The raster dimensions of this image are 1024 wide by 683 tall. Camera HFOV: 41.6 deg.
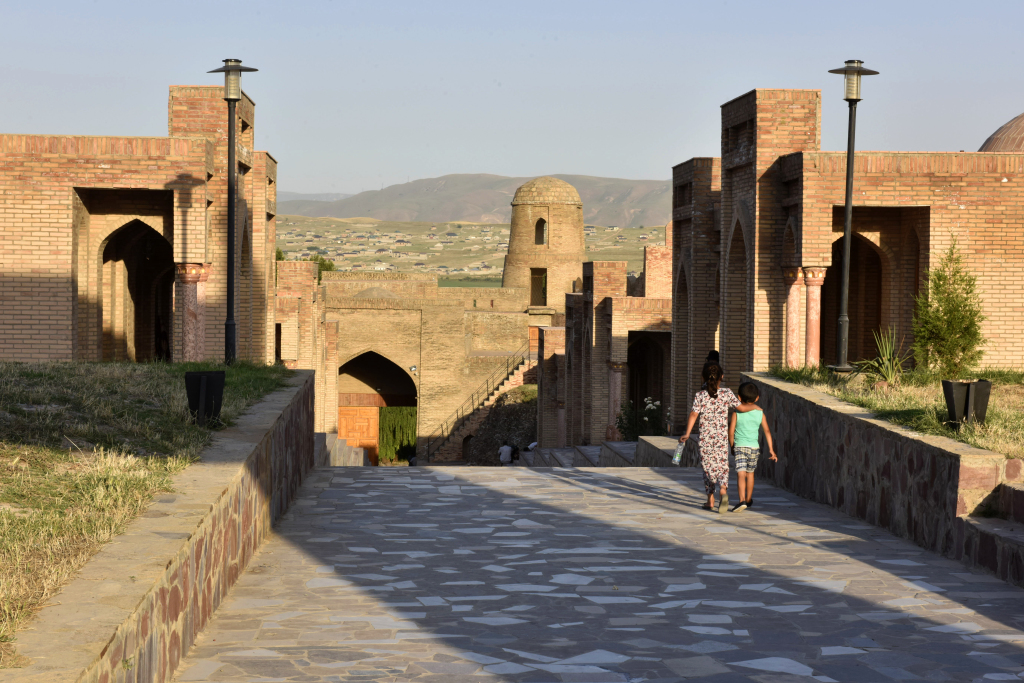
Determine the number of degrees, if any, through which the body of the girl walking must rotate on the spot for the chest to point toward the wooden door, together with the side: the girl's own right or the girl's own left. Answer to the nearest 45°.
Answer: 0° — they already face it

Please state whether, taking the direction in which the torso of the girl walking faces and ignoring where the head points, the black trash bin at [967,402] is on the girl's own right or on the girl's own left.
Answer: on the girl's own right

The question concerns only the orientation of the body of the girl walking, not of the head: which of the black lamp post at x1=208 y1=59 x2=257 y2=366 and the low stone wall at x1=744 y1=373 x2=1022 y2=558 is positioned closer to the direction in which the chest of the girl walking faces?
the black lamp post

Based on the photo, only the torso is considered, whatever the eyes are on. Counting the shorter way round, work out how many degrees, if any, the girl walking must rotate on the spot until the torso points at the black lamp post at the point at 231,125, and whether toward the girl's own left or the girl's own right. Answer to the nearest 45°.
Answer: approximately 45° to the girl's own left

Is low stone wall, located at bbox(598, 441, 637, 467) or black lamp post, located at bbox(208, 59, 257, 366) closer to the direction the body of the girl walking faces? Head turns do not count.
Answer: the low stone wall

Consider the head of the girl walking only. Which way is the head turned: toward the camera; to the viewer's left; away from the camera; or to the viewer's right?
away from the camera

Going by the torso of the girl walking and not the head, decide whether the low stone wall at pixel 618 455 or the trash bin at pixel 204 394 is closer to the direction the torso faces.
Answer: the low stone wall

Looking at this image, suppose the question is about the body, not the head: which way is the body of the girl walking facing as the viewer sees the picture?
away from the camera

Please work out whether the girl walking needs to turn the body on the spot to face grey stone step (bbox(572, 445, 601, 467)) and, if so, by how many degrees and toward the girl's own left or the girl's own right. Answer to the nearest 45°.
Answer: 0° — they already face it

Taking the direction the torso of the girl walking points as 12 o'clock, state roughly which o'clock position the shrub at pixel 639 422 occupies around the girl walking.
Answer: The shrub is roughly at 12 o'clock from the girl walking.

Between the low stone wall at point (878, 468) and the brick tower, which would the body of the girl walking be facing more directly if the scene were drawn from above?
the brick tower

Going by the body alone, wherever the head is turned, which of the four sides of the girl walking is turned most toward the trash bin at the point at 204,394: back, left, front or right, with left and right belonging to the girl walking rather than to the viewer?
left
